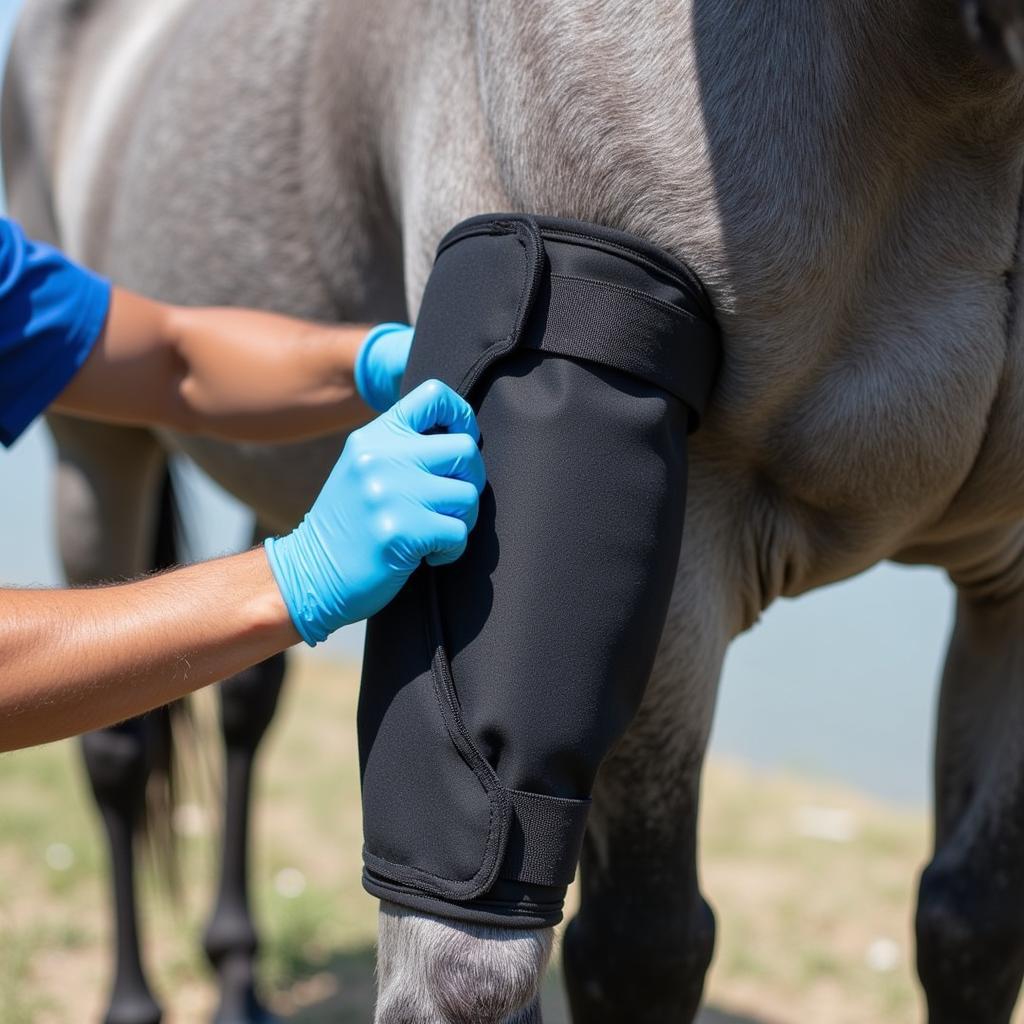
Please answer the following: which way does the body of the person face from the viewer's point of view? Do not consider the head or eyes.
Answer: to the viewer's right

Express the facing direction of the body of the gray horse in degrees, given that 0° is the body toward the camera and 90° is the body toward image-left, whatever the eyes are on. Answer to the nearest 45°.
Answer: approximately 315°
